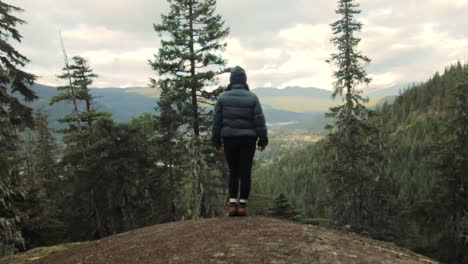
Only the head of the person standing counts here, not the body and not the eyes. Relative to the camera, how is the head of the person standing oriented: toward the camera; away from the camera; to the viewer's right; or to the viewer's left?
away from the camera

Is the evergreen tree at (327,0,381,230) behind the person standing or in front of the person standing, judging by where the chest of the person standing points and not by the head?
in front

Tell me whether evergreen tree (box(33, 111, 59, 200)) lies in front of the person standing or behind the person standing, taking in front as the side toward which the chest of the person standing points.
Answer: in front

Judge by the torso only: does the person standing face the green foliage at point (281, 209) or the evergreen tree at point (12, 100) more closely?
the green foliage

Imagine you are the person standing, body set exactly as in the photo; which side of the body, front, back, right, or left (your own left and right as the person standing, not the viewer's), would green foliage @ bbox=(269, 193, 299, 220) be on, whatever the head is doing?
front

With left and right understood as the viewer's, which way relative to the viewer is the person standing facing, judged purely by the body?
facing away from the viewer

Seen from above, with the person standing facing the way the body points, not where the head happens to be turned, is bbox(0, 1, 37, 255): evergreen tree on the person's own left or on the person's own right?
on the person's own left
